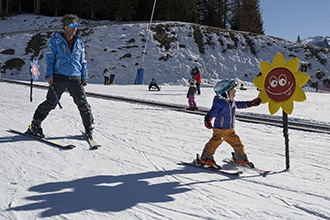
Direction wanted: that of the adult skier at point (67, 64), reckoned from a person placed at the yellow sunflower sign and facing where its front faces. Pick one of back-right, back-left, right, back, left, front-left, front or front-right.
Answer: right

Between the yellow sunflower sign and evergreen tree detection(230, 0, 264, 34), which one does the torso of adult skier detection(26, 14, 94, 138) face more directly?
the yellow sunflower sign

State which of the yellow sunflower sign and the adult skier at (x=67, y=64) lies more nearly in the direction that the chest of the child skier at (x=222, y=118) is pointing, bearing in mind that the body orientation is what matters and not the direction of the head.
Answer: the yellow sunflower sign

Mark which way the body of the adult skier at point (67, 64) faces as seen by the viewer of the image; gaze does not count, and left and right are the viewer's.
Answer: facing the viewer and to the right of the viewer

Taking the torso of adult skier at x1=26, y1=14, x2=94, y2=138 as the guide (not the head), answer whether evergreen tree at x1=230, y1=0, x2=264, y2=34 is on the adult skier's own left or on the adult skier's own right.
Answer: on the adult skier's own left

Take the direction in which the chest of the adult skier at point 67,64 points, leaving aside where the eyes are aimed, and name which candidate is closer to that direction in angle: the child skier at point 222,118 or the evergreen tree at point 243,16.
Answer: the child skier

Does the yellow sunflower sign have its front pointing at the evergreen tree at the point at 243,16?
no

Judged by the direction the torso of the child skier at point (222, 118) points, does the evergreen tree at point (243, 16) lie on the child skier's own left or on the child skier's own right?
on the child skier's own left

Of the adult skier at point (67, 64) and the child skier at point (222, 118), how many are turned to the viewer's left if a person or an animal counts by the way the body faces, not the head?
0

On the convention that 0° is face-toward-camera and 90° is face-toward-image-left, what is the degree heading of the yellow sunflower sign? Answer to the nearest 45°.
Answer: approximately 0°

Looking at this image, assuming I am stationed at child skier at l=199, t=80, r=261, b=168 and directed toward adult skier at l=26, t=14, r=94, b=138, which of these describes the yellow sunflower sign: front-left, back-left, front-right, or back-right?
back-right

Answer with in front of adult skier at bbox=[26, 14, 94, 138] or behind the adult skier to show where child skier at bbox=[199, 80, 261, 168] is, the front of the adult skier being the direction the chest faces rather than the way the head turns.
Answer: in front
